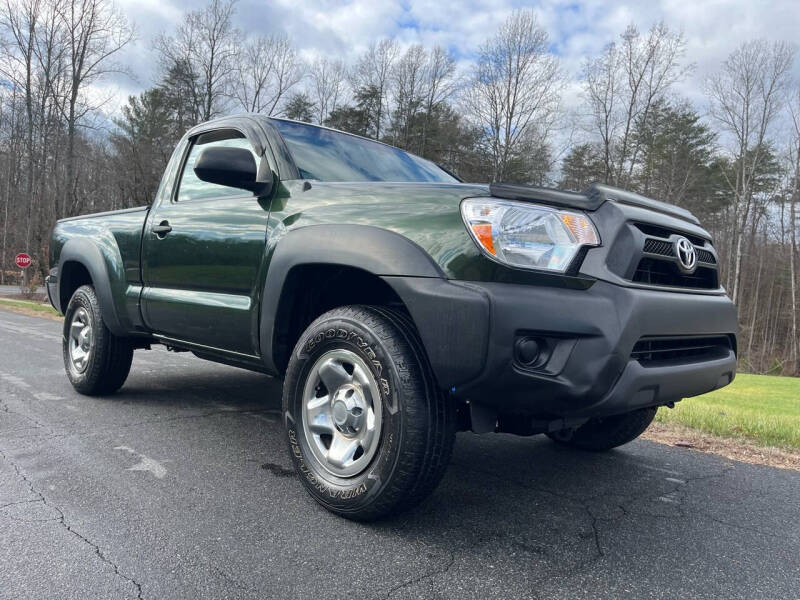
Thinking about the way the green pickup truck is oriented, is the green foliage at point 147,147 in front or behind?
behind

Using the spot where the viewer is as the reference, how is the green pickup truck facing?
facing the viewer and to the right of the viewer
